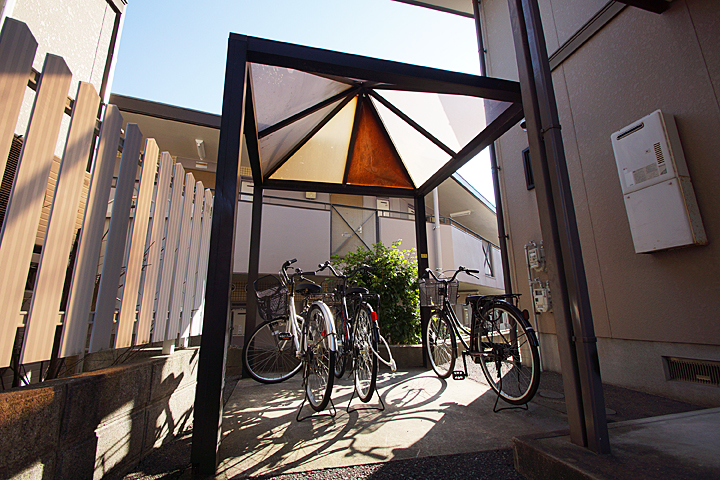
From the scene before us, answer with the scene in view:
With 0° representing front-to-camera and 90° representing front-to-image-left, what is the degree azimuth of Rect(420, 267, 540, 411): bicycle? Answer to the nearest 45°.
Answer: approximately 135°

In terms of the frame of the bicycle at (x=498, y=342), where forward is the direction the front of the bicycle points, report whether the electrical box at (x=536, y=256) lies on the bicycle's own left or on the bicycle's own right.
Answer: on the bicycle's own right

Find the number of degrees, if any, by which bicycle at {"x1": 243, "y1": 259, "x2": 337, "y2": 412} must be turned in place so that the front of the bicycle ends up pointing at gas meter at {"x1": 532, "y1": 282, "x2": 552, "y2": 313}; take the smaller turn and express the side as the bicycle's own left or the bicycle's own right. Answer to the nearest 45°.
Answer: approximately 135° to the bicycle's own right

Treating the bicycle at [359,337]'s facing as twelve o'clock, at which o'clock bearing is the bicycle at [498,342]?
the bicycle at [498,342] is roughly at 3 o'clock from the bicycle at [359,337].

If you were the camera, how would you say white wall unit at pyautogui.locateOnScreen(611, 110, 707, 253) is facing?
facing the viewer and to the left of the viewer

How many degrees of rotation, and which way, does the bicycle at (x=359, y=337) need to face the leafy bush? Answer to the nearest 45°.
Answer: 0° — it already faces it

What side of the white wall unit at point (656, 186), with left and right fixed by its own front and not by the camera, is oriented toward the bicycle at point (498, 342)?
front

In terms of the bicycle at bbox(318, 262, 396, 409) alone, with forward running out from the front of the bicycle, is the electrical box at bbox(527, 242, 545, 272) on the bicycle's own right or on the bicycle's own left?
on the bicycle's own right

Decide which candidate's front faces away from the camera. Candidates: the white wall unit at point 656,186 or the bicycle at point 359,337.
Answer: the bicycle

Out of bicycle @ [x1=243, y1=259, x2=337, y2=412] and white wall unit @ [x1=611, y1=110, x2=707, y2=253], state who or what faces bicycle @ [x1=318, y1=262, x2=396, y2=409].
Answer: the white wall unit

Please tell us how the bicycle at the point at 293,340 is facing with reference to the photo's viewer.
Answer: facing away from the viewer and to the left of the viewer

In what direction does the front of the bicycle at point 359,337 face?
away from the camera

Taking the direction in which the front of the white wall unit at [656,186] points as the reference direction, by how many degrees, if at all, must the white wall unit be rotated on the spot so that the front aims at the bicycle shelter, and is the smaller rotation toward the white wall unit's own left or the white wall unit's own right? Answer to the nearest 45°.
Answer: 0° — it already faces it

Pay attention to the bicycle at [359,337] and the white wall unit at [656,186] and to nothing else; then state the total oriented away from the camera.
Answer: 1

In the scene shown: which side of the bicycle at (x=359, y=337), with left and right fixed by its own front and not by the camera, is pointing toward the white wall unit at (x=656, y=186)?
right

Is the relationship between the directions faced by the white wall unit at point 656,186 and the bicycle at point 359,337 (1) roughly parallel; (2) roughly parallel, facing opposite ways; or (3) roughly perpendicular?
roughly perpendicular

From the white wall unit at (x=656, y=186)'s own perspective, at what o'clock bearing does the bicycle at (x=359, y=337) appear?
The bicycle is roughly at 12 o'clock from the white wall unit.
